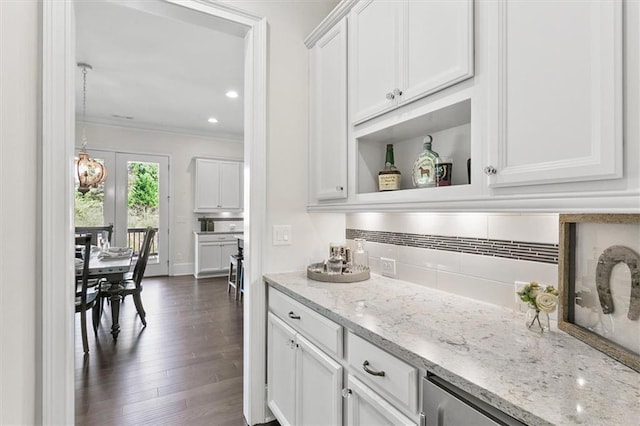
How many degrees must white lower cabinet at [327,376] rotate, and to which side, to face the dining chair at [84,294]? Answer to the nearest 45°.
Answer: approximately 90° to its right

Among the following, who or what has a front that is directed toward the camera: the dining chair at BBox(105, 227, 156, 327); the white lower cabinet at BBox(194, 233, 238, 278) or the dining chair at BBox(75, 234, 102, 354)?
the white lower cabinet

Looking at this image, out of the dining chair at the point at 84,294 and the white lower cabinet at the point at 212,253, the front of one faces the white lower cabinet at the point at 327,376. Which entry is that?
the white lower cabinet at the point at 212,253

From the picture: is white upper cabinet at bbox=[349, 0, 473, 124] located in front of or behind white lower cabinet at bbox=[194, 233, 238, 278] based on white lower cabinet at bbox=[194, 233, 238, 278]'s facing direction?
in front

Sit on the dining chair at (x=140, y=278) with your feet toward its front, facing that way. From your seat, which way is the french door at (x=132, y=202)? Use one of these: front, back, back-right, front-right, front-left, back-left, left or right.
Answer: right

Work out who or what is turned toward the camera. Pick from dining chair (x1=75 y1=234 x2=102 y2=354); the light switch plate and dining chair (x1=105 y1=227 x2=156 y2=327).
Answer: the light switch plate

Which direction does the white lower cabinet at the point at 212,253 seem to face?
toward the camera

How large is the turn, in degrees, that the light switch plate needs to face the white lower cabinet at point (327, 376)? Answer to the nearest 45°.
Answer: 0° — it already faces it

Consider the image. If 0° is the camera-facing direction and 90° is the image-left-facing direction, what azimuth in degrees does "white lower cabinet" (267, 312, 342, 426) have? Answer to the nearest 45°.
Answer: approximately 45°

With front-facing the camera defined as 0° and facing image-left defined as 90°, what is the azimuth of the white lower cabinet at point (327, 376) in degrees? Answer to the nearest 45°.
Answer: approximately 45°

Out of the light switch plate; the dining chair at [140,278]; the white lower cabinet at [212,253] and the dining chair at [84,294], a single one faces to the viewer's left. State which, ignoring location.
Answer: the dining chair at [140,278]

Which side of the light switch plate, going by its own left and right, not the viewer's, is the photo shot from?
front

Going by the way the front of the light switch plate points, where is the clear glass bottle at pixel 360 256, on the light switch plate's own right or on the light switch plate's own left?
on the light switch plate's own left

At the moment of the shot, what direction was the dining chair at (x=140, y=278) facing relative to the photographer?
facing to the left of the viewer

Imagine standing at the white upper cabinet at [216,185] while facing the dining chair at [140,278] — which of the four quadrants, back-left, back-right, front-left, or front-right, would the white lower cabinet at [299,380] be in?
front-left

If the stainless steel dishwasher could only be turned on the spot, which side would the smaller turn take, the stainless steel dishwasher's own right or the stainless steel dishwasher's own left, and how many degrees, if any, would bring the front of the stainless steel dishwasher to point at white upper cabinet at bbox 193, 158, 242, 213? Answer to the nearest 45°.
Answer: approximately 90° to the stainless steel dishwasher's own right
